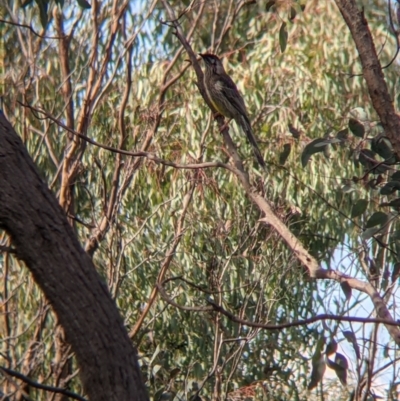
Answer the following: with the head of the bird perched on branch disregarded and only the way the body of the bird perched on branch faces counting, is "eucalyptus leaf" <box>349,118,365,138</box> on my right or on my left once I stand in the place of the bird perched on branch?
on my left

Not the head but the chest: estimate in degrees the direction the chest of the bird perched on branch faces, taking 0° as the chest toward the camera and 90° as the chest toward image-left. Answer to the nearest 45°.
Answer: approximately 90°
